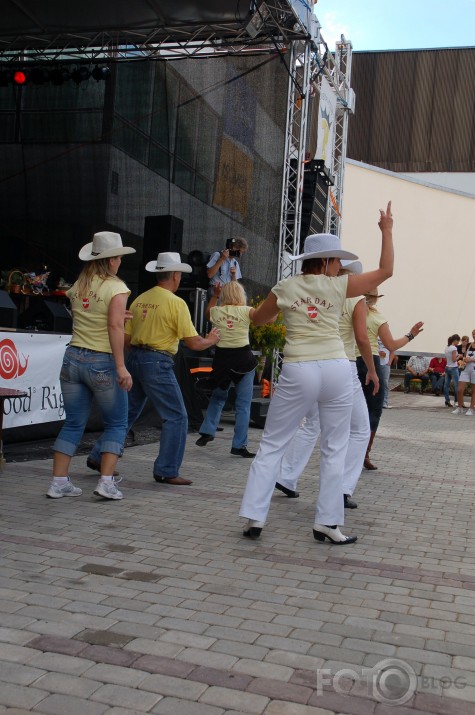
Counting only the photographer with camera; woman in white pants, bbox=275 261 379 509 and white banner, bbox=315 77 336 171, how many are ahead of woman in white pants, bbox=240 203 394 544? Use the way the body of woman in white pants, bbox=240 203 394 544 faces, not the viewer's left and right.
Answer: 3

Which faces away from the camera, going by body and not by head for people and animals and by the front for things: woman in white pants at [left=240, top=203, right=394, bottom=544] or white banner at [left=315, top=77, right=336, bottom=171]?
the woman in white pants

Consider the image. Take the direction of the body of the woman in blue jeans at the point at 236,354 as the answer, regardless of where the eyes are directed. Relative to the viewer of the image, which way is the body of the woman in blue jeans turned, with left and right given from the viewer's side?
facing away from the viewer

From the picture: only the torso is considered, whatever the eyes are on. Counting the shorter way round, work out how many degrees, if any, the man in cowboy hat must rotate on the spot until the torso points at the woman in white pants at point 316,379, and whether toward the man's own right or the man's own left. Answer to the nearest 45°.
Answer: approximately 90° to the man's own right

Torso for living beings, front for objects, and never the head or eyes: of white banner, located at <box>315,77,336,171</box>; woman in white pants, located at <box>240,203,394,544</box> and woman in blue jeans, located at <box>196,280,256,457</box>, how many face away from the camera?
2

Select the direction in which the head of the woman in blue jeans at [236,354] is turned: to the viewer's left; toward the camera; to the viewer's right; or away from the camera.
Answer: away from the camera

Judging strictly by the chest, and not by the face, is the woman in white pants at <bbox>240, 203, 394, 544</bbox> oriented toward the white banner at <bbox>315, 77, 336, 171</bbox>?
yes

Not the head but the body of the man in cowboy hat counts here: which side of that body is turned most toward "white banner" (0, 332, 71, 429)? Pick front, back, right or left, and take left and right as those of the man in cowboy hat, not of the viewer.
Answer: left

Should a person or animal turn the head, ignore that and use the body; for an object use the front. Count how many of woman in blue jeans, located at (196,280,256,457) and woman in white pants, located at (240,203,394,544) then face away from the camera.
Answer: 2

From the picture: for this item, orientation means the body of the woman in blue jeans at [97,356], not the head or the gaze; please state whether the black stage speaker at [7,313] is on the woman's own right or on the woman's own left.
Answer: on the woman's own left

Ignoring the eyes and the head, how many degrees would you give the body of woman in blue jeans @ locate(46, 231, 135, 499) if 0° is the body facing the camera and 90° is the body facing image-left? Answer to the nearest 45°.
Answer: approximately 225°

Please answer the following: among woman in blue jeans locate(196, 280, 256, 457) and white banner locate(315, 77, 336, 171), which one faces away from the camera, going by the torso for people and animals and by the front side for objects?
the woman in blue jeans

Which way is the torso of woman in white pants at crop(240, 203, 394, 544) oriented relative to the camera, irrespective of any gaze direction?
away from the camera
